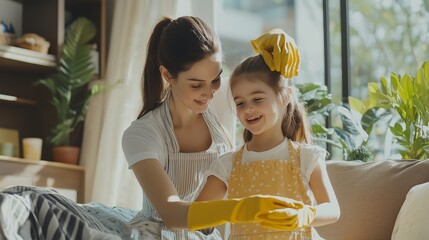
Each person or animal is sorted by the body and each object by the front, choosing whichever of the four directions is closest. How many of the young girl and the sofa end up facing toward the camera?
2

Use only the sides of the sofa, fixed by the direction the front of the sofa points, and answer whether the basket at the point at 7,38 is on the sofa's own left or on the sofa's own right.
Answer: on the sofa's own right

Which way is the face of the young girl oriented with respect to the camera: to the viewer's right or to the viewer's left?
to the viewer's left

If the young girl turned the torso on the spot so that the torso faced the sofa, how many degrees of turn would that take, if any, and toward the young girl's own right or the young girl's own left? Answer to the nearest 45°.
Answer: approximately 135° to the young girl's own left

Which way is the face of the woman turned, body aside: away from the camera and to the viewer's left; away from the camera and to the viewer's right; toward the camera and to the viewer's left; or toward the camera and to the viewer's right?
toward the camera and to the viewer's right

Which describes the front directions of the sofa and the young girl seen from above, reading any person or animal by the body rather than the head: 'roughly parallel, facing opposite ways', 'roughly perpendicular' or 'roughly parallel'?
roughly parallel

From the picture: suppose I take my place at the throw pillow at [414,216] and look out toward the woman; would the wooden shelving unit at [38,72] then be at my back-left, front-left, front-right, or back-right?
front-right

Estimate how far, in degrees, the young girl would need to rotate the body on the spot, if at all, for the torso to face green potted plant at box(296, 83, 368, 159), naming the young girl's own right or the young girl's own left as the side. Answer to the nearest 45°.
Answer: approximately 180°

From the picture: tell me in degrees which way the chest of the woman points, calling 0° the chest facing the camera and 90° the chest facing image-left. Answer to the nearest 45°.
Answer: approximately 315°

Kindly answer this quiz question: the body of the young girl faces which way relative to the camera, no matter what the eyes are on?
toward the camera

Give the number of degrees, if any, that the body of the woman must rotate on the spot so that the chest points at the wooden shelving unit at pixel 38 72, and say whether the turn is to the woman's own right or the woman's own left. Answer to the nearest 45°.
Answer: approximately 180°

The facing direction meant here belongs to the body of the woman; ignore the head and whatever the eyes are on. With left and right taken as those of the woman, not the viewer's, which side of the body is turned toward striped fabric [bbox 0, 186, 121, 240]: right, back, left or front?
right

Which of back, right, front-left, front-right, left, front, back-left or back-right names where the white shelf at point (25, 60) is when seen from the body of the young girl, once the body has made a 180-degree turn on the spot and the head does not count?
front-left

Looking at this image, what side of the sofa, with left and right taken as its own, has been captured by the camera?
front

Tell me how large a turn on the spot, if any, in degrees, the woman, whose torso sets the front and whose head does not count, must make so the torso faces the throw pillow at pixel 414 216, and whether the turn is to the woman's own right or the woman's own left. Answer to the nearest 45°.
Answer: approximately 45° to the woman's own left
